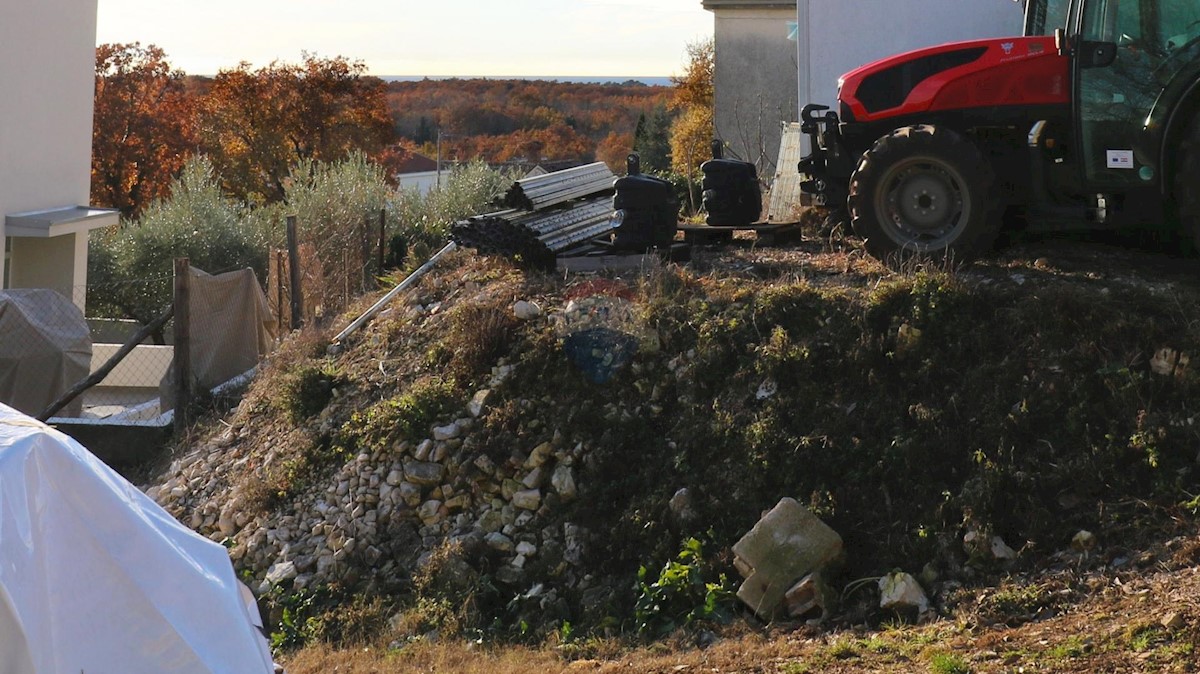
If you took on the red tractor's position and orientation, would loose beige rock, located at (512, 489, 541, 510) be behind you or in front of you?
in front

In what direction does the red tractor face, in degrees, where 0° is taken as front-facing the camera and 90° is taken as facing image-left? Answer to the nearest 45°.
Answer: approximately 90°

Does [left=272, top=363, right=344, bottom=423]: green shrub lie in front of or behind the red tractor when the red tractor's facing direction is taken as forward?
in front

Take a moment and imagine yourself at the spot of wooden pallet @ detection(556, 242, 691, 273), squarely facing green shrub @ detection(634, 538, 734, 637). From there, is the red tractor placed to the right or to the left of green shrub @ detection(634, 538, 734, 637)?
left

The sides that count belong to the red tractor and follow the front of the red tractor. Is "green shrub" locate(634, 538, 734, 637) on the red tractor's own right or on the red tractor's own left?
on the red tractor's own left
